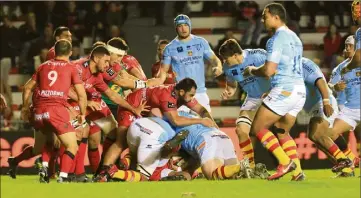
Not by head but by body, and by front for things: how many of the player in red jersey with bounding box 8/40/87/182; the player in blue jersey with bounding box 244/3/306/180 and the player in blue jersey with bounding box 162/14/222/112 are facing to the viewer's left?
1

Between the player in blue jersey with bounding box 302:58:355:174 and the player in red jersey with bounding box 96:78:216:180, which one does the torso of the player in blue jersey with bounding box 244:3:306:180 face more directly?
the player in red jersey

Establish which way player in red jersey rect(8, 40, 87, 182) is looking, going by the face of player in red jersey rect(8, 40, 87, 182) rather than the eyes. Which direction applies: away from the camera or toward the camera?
away from the camera

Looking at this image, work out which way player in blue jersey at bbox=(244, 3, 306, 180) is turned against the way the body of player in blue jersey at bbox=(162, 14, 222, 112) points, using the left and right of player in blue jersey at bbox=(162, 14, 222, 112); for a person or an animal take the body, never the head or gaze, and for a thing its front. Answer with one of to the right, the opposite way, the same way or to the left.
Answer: to the right

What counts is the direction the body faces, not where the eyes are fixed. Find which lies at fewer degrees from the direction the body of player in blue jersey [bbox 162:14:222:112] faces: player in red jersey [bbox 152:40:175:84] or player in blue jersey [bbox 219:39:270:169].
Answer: the player in blue jersey

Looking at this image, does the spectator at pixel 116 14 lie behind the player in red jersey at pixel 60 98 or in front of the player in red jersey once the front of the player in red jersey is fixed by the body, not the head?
in front

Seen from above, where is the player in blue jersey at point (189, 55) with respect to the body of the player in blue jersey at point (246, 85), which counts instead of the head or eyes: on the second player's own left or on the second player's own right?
on the second player's own right

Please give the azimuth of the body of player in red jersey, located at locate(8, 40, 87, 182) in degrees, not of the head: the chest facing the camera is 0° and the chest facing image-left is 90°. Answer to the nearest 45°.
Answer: approximately 225°

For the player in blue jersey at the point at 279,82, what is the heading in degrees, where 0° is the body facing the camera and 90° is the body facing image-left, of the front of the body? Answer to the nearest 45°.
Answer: approximately 90°

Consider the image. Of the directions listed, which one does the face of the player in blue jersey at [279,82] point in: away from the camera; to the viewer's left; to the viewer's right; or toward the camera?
to the viewer's left
